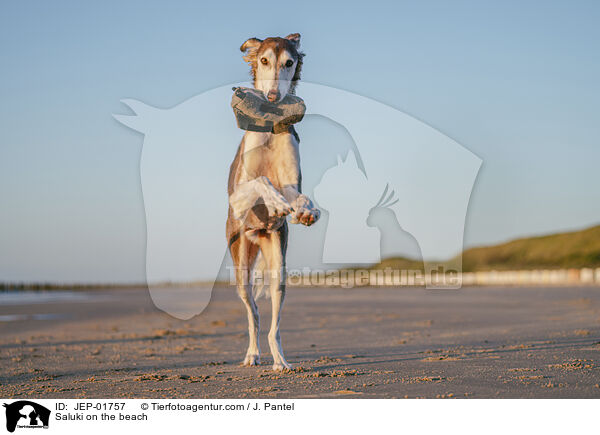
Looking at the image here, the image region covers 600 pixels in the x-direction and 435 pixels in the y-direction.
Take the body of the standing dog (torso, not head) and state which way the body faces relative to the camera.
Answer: toward the camera
